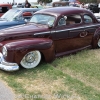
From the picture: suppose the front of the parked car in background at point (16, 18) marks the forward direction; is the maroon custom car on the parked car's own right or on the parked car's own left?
on the parked car's own left

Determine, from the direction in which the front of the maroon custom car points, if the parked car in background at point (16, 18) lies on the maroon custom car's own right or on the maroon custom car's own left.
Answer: on the maroon custom car's own right

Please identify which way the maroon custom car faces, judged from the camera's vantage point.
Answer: facing the viewer and to the left of the viewer

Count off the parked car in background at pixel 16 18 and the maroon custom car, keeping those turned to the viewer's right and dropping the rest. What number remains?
0

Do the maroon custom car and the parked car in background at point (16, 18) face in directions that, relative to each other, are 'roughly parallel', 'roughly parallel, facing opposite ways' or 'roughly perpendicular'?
roughly parallel
